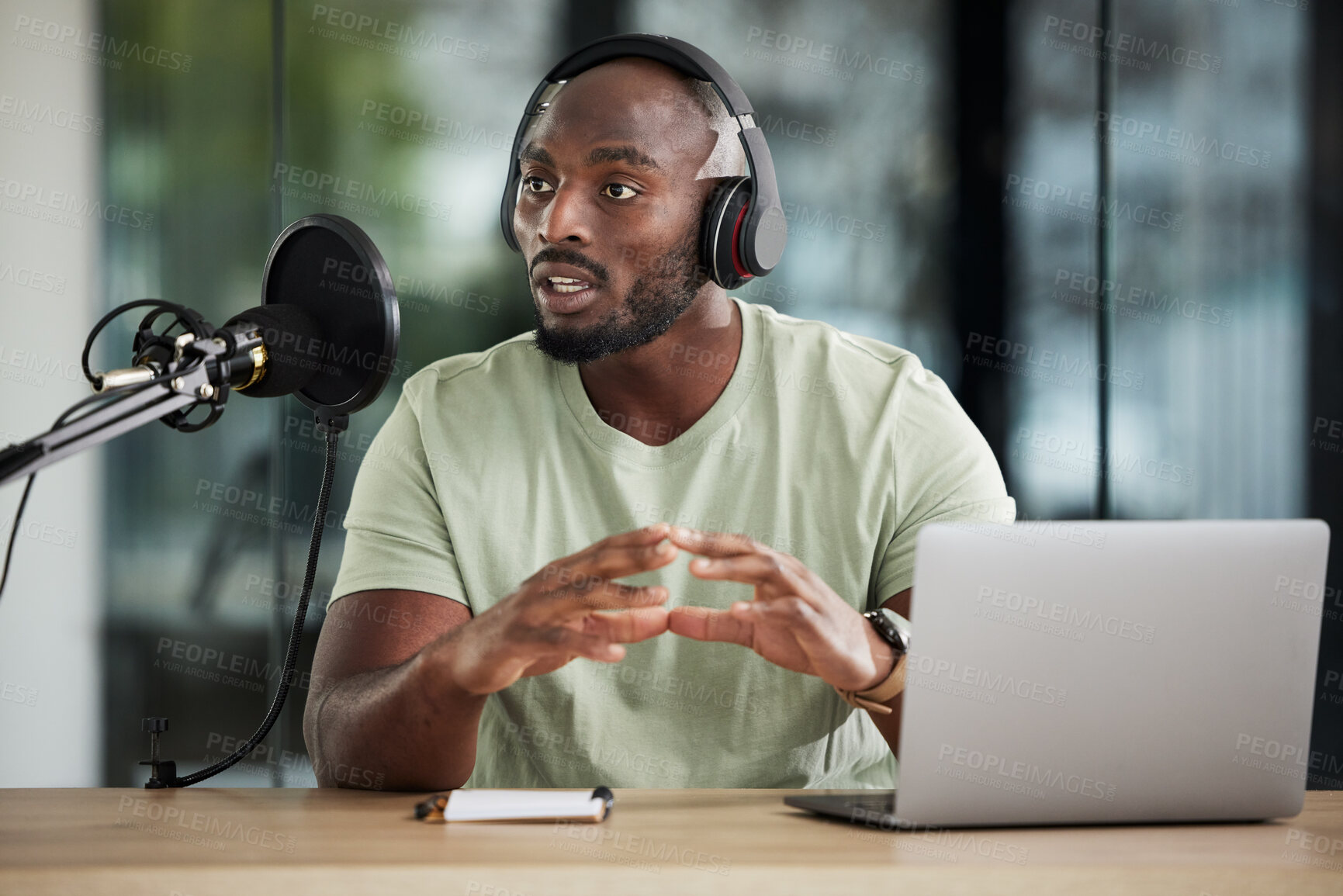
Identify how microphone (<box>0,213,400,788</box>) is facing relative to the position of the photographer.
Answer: facing away from the viewer and to the right of the viewer

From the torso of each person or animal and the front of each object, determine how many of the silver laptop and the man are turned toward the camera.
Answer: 1

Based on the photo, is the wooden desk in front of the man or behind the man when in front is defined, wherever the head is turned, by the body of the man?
in front

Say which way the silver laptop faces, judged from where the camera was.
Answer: facing away from the viewer and to the left of the viewer

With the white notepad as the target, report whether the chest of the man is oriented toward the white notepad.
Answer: yes

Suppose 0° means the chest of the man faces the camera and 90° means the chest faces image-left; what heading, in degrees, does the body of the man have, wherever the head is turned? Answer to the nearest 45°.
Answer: approximately 0°
